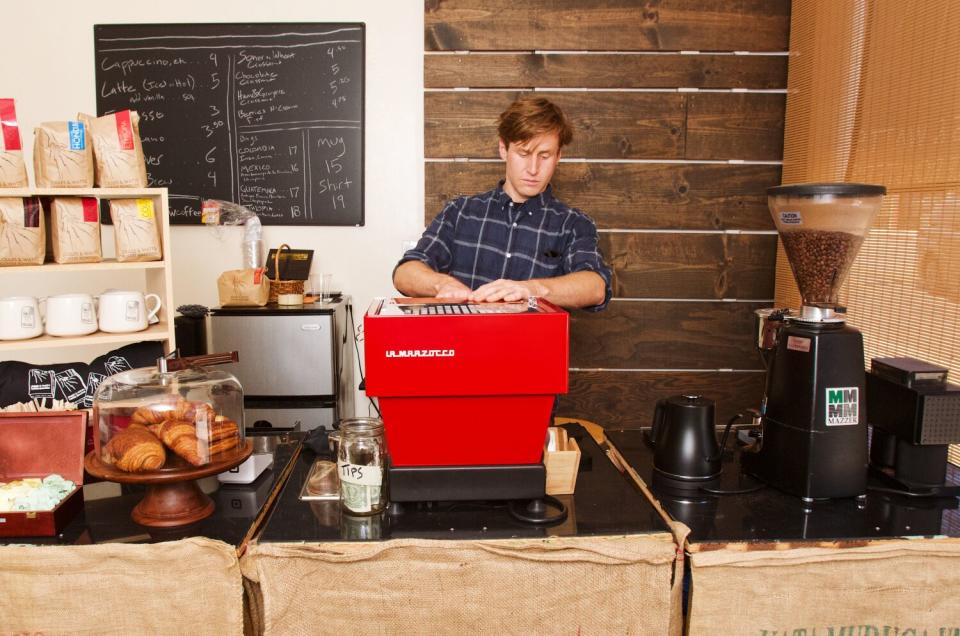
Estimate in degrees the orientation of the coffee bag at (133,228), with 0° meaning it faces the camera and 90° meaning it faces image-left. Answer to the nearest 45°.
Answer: approximately 0°

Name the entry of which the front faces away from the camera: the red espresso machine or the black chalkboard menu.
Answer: the red espresso machine

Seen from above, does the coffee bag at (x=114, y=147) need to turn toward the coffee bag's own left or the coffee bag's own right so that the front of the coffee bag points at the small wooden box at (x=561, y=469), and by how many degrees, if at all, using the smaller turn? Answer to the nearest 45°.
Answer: approximately 45° to the coffee bag's own left

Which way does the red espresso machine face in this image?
away from the camera

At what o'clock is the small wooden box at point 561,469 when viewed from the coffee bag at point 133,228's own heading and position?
The small wooden box is roughly at 11 o'clock from the coffee bag.

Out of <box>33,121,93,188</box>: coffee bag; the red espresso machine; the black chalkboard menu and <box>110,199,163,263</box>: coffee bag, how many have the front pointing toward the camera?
3

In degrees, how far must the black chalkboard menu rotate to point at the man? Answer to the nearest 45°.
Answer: approximately 45° to its left
